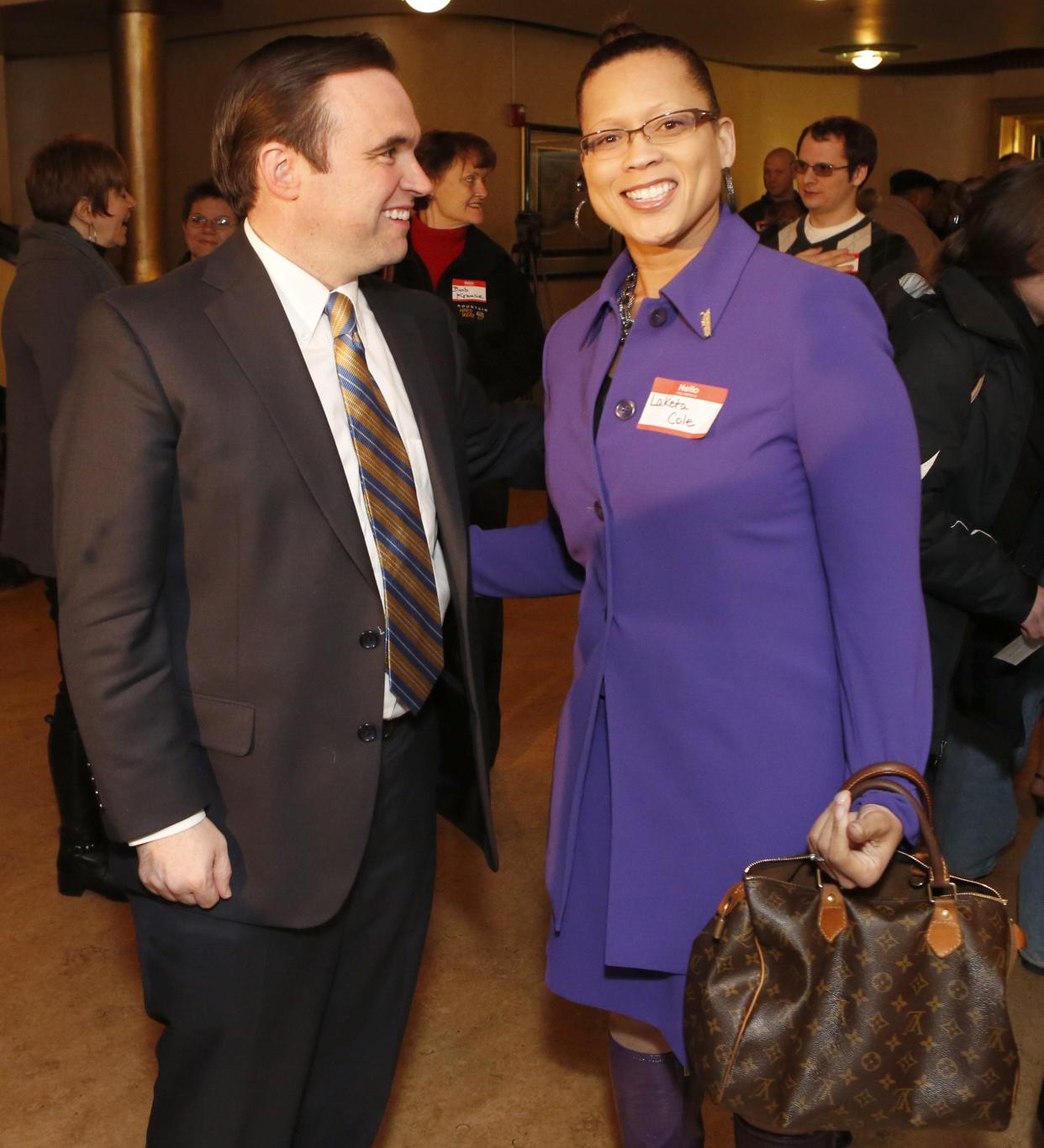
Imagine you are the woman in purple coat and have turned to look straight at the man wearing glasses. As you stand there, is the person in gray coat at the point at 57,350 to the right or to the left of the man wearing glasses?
left

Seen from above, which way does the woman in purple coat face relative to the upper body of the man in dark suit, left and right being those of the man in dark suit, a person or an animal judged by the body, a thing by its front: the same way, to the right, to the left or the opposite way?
to the right

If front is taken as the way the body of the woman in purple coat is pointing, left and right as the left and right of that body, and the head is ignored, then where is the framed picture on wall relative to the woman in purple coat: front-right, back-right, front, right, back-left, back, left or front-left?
back-right

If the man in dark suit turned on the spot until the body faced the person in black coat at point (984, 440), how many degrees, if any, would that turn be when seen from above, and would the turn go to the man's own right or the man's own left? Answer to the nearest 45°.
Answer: approximately 90° to the man's own left

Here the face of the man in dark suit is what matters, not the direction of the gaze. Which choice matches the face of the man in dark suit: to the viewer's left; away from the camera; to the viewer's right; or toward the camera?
to the viewer's right

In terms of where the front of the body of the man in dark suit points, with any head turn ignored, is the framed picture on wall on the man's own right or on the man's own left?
on the man's own left

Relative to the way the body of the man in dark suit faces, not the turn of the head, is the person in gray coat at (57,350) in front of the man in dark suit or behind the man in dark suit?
behind

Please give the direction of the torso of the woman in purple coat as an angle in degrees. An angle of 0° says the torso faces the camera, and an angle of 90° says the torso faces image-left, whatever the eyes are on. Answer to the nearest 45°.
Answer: approximately 45°

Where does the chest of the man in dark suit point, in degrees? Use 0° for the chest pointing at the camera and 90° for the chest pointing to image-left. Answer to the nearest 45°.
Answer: approximately 315°

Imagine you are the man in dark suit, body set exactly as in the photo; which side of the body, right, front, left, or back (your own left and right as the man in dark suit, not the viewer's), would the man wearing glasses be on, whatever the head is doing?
left
